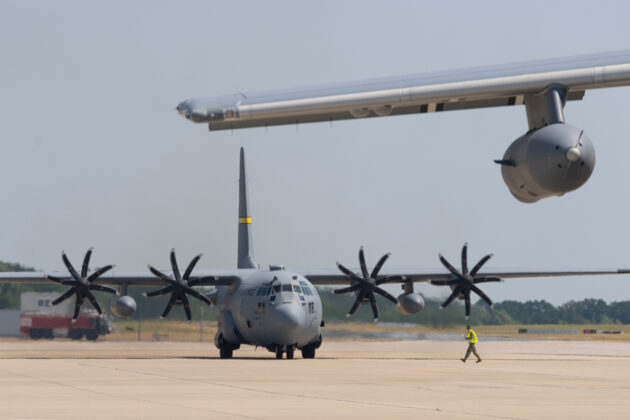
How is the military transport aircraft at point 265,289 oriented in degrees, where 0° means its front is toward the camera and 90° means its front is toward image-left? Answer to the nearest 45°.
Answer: approximately 0°

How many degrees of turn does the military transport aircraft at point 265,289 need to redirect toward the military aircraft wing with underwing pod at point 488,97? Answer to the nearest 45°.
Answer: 0° — it already faces it
